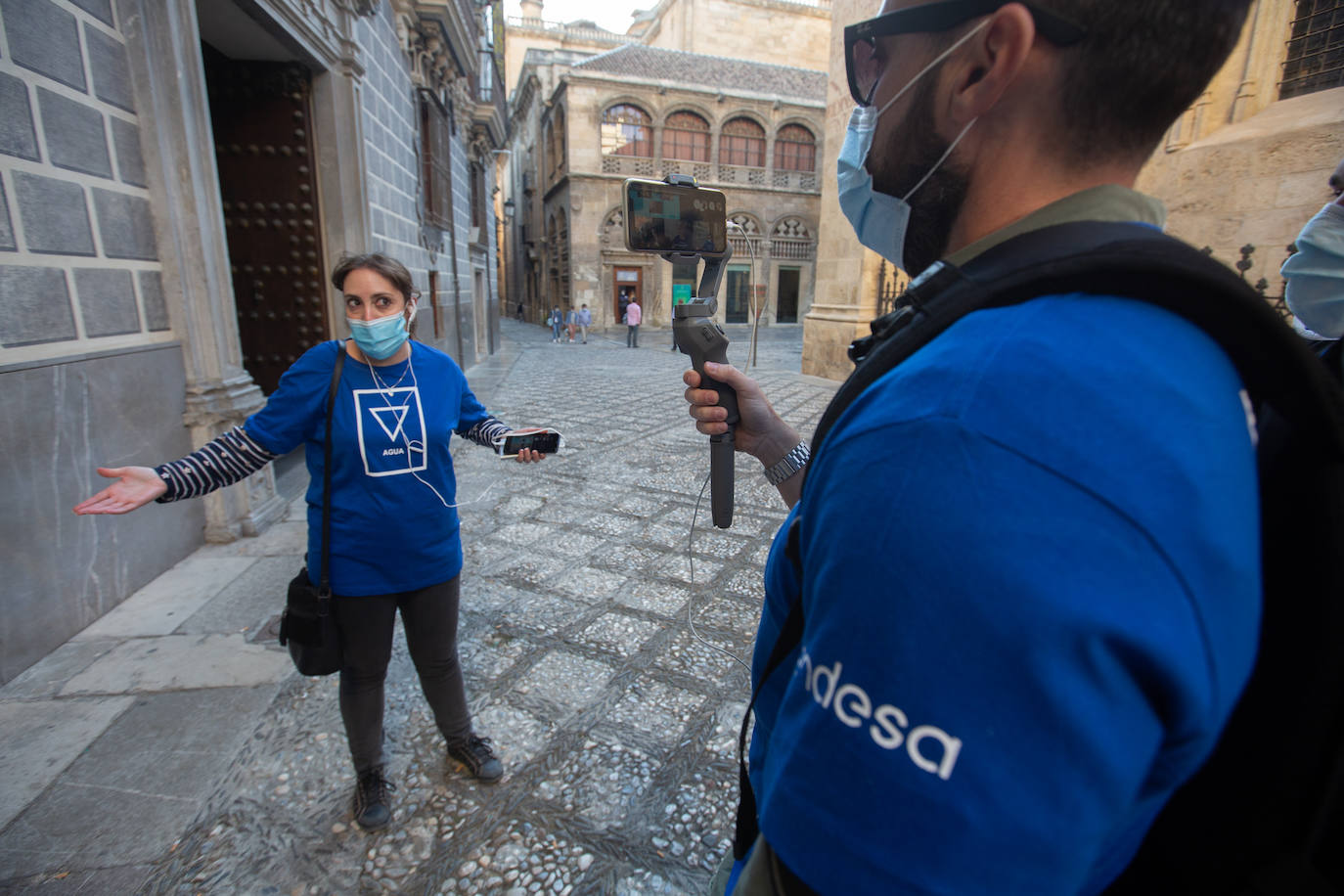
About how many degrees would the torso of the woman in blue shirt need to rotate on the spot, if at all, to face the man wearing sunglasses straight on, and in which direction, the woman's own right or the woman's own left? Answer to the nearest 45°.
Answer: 0° — they already face them

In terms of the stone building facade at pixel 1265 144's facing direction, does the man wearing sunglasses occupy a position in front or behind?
in front

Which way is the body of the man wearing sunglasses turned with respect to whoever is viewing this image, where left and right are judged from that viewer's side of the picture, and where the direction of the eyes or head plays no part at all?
facing to the left of the viewer

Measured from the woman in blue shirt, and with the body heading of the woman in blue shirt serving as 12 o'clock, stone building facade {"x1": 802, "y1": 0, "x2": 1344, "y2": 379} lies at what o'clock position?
The stone building facade is roughly at 9 o'clock from the woman in blue shirt.

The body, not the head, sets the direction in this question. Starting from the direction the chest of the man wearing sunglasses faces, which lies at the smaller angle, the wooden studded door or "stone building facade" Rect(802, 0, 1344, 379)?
the wooden studded door

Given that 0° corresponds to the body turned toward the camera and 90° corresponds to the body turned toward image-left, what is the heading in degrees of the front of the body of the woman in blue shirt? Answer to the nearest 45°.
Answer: approximately 0°

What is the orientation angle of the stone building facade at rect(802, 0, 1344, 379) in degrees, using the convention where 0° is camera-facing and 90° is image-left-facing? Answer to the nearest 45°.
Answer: approximately 45°

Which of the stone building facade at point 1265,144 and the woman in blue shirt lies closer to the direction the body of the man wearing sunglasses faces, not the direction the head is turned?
the woman in blue shirt

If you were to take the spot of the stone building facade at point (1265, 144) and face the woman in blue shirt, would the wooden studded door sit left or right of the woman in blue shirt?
right

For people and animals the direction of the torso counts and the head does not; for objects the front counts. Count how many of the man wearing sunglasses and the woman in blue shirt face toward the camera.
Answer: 1

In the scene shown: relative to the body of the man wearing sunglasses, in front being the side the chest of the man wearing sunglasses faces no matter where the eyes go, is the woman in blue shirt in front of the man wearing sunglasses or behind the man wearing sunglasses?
in front

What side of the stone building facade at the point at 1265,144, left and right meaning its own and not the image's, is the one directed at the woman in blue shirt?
front

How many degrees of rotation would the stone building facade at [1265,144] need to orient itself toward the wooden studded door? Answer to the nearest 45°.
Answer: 0° — it already faces it
